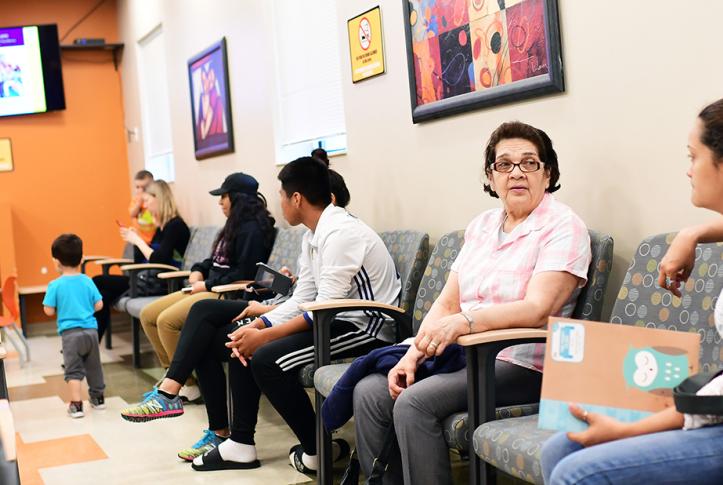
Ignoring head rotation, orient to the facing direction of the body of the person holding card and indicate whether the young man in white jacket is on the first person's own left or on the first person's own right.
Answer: on the first person's own right

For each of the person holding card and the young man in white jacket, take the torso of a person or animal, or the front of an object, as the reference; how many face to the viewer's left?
2

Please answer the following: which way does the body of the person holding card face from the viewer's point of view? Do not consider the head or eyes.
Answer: to the viewer's left

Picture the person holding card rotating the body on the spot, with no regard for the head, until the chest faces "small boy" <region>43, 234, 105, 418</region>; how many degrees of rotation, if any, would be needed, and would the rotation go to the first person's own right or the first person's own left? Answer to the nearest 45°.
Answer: approximately 45° to the first person's own right

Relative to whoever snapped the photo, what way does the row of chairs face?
facing the viewer and to the left of the viewer

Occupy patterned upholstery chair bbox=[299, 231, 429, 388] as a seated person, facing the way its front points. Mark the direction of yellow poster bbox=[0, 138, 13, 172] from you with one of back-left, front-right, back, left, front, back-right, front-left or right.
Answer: right

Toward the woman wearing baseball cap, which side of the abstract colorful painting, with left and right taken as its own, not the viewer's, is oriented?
right

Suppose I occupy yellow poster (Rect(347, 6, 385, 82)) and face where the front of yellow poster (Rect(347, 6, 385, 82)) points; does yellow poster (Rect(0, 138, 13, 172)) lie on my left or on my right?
on my right

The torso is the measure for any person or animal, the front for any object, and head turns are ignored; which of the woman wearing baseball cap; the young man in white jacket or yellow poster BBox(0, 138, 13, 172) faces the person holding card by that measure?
the yellow poster

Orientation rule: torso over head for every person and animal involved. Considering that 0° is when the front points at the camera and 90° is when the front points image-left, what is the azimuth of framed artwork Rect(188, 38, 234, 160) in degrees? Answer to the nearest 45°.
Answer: approximately 45°

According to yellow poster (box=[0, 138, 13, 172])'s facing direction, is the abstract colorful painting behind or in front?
in front

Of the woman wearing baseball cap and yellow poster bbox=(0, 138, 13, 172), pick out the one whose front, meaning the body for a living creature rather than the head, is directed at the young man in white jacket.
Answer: the yellow poster

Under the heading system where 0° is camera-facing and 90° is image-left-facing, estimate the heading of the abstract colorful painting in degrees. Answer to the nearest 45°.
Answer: approximately 45°

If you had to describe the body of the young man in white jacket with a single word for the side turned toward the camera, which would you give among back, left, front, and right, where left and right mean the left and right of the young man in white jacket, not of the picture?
left
